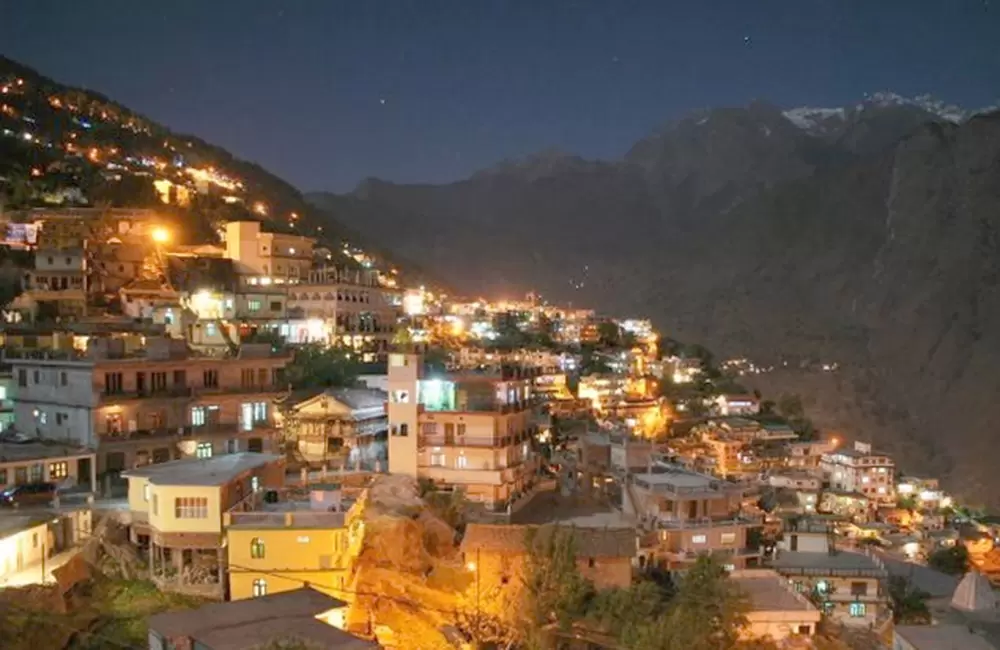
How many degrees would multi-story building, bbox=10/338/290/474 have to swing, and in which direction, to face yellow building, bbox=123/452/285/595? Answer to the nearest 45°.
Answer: approximately 45° to its right

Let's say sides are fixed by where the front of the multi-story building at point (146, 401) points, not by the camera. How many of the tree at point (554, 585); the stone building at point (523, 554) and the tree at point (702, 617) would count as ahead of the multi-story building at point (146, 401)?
3

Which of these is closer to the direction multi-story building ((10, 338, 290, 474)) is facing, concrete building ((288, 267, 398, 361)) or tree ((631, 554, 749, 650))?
the tree

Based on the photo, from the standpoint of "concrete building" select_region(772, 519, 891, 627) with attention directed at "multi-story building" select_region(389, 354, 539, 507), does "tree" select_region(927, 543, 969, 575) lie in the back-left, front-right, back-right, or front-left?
back-right

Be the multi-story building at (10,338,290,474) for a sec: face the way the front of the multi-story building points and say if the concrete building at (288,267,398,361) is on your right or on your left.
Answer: on your left

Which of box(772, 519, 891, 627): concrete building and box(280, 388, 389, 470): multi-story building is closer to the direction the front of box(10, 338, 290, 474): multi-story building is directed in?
the concrete building

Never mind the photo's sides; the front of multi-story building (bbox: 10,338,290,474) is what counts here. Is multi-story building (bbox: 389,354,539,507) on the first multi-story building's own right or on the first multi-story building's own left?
on the first multi-story building's own left

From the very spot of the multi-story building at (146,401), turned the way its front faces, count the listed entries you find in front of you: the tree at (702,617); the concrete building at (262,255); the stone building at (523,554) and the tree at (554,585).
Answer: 3

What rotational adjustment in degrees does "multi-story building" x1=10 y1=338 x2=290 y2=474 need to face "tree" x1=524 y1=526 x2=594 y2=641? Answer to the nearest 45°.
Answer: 0° — it already faces it

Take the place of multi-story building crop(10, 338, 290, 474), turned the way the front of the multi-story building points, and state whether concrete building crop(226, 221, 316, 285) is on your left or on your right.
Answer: on your left

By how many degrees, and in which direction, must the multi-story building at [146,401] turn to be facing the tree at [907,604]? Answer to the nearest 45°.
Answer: approximately 45° to its left

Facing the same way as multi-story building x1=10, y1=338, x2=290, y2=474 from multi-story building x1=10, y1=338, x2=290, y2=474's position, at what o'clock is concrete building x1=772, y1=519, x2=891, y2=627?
The concrete building is roughly at 11 o'clock from the multi-story building.

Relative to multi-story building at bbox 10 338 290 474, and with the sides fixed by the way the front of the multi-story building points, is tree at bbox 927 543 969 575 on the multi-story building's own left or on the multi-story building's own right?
on the multi-story building's own left

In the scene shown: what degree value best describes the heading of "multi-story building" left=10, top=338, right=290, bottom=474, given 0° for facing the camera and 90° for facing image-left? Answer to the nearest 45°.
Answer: approximately 315°

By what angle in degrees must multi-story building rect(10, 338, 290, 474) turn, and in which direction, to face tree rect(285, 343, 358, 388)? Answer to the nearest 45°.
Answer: approximately 90° to its left

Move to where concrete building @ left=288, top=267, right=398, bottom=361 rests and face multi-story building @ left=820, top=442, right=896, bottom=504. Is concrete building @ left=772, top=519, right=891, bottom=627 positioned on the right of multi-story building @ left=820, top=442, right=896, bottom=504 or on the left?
right

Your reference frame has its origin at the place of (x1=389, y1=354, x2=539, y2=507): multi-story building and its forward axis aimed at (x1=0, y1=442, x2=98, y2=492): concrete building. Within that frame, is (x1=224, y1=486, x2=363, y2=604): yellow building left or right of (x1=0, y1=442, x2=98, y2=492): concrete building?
left
